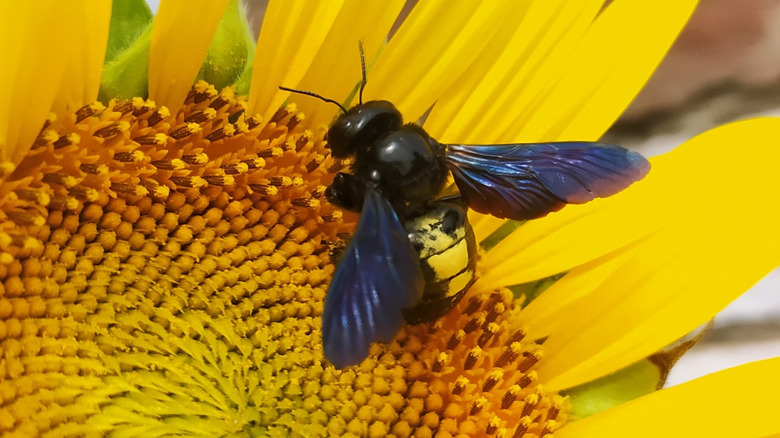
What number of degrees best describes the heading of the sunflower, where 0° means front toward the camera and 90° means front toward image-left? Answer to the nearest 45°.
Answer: approximately 0°

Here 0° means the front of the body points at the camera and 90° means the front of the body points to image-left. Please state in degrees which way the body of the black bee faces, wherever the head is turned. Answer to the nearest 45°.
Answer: approximately 135°
